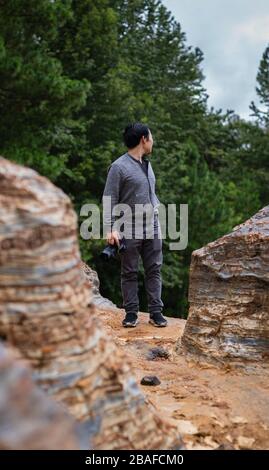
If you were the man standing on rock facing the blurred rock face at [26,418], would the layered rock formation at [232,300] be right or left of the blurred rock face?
left

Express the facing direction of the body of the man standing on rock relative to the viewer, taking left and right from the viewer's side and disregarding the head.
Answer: facing the viewer and to the right of the viewer

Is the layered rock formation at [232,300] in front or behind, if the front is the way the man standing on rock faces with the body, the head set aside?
in front

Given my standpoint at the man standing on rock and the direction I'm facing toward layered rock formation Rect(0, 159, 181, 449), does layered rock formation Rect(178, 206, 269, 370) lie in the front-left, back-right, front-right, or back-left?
front-left

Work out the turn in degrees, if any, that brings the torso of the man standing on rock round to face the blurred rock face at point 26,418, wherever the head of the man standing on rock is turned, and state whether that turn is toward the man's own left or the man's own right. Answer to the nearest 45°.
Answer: approximately 45° to the man's own right

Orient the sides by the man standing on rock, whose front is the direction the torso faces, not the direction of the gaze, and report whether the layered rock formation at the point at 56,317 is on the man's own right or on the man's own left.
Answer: on the man's own right

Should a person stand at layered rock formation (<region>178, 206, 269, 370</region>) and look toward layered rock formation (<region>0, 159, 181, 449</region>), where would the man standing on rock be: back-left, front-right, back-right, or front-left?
back-right
